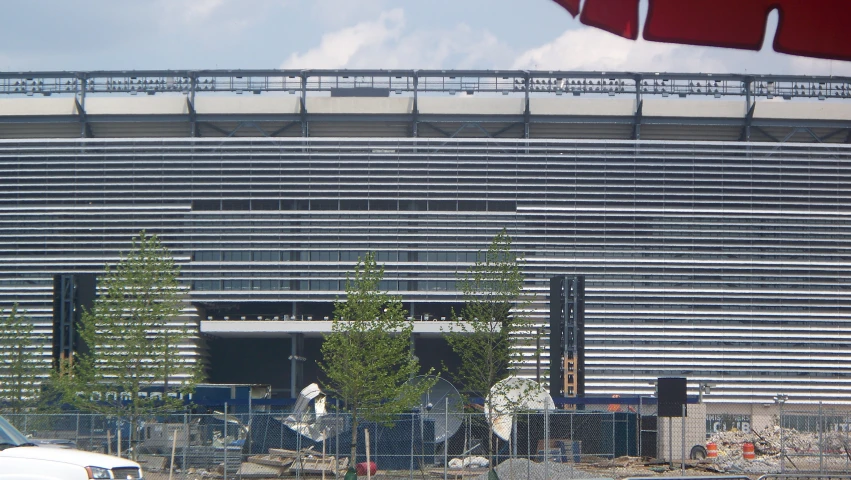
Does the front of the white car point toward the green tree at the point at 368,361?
no

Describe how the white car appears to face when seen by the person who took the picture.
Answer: facing the viewer and to the right of the viewer

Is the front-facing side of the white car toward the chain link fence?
no

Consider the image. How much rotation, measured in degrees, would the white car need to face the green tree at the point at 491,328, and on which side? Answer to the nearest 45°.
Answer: approximately 90° to its left

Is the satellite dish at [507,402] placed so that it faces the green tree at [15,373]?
no

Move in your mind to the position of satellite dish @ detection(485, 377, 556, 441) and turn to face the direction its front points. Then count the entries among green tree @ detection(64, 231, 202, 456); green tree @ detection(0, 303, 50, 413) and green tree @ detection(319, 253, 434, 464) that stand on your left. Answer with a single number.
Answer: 0

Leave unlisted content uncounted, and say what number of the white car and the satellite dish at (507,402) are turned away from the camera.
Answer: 0

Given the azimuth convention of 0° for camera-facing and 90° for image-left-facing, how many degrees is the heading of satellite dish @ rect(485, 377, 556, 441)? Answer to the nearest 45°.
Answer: approximately 0°

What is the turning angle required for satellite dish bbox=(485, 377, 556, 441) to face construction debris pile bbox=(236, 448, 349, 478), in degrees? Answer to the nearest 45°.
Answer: approximately 90° to its right

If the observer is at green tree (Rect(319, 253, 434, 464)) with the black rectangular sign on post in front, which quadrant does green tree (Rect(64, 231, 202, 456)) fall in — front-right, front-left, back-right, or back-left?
back-left

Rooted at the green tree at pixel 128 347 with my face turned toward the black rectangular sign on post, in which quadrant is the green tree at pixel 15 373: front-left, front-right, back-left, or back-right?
back-left

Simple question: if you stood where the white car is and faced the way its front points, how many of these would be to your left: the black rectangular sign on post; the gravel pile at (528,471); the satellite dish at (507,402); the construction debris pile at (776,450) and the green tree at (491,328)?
5

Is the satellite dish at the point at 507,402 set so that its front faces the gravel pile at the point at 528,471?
yes

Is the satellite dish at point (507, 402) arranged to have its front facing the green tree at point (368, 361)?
no

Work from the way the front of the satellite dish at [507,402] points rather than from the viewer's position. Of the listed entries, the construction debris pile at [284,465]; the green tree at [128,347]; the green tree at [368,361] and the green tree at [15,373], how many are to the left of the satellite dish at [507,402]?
0

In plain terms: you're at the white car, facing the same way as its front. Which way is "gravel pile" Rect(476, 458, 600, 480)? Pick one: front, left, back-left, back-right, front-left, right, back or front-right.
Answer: left
